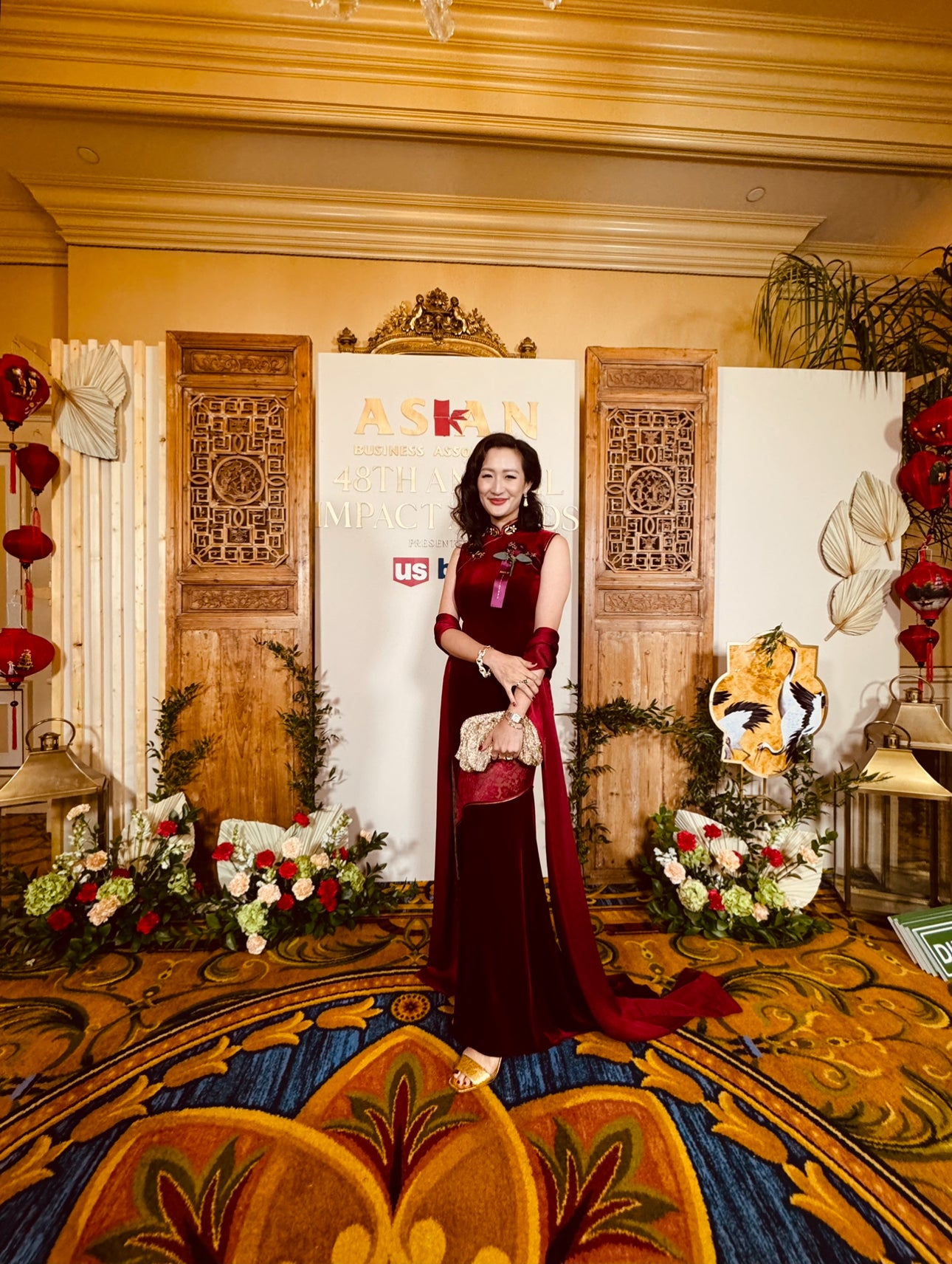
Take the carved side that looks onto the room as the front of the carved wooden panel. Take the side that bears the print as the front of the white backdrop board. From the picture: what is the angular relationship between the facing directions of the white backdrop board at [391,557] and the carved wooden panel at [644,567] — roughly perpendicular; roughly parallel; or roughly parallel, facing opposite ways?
roughly parallel

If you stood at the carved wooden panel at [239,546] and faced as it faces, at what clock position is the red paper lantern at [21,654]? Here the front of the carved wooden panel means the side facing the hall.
The red paper lantern is roughly at 3 o'clock from the carved wooden panel.

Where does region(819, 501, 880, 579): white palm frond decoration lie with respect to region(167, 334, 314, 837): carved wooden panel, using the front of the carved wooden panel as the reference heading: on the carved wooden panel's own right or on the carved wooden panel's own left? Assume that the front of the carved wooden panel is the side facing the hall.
on the carved wooden panel's own left

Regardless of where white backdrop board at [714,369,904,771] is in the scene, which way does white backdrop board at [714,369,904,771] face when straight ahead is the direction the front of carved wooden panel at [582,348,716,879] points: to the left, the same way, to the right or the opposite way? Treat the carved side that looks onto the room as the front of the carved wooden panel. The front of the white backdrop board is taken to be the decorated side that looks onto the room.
the same way

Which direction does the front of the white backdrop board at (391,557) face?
toward the camera

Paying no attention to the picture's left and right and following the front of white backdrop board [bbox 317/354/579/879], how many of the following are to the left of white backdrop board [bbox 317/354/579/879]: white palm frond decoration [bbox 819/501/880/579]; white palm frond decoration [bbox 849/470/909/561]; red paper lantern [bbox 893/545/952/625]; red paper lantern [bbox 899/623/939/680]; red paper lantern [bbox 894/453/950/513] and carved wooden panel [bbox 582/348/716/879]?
6

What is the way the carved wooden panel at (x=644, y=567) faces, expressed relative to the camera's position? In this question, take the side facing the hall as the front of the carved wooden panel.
facing the viewer

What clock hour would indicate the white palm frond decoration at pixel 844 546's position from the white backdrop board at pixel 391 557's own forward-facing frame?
The white palm frond decoration is roughly at 9 o'clock from the white backdrop board.

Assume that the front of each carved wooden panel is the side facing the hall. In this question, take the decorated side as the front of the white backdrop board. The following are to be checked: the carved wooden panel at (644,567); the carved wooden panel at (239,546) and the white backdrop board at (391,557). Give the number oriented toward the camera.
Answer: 3

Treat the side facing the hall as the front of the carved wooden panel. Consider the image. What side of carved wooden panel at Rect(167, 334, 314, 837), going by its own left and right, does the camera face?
front

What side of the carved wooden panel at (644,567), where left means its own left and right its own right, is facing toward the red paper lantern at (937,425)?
left

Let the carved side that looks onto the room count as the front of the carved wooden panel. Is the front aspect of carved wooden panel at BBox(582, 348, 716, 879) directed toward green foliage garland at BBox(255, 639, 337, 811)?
no

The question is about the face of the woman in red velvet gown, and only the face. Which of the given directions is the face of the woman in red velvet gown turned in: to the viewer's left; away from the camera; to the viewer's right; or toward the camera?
toward the camera

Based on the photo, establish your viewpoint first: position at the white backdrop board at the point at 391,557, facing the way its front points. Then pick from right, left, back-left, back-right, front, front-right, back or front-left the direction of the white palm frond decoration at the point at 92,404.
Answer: right

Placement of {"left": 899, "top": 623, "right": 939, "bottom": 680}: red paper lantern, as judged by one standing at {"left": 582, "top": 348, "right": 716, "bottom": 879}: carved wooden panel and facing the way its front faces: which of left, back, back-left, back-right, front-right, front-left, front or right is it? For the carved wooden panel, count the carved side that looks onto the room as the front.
left

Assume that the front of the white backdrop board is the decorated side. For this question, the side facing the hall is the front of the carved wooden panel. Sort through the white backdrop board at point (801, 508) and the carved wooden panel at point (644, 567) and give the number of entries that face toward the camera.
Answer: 2

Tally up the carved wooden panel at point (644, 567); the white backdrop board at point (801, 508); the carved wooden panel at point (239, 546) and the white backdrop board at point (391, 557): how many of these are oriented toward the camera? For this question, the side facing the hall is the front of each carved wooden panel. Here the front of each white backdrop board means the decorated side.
4
